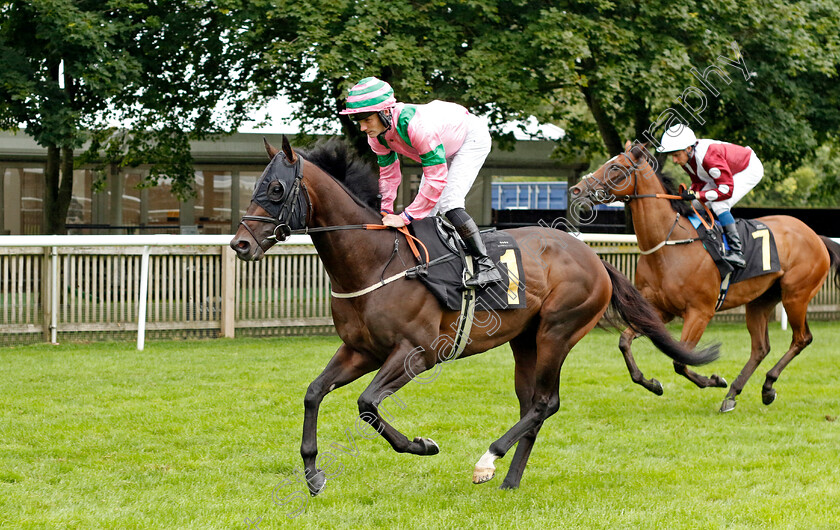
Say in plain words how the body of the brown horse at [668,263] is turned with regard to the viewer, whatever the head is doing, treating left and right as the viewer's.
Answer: facing to the left of the viewer

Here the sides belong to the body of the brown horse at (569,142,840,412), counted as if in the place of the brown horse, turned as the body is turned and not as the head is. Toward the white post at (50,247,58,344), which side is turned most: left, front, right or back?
front

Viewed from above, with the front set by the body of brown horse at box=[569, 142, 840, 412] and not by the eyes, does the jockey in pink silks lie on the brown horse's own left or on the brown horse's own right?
on the brown horse's own left

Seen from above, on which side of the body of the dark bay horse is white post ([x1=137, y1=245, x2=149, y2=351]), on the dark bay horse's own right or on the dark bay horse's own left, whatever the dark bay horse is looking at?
on the dark bay horse's own right

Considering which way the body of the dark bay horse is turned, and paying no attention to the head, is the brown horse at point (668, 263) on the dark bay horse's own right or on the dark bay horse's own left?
on the dark bay horse's own right

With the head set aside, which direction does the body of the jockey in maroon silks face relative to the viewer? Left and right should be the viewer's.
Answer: facing to the left of the viewer

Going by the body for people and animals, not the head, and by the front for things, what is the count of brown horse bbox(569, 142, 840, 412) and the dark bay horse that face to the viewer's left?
2

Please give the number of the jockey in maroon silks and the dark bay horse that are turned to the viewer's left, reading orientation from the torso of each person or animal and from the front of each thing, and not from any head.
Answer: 2

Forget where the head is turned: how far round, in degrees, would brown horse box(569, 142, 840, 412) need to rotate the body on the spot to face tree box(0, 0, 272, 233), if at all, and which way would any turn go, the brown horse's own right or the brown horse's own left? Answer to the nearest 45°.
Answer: approximately 45° to the brown horse's own right

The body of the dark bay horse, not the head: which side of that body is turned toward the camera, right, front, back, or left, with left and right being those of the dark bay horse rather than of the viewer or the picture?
left
